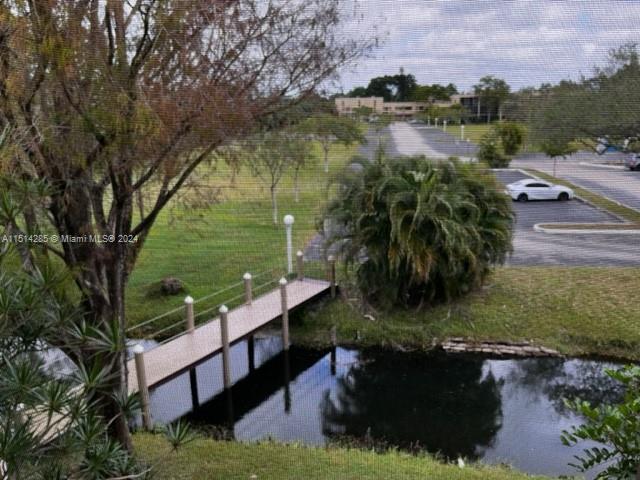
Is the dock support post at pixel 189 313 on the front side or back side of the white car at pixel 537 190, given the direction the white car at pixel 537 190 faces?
on the back side

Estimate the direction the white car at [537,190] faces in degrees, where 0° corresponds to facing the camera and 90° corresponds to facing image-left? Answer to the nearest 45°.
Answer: approximately 270°

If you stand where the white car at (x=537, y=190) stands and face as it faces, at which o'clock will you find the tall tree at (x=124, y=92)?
The tall tree is roughly at 5 o'clock from the white car.

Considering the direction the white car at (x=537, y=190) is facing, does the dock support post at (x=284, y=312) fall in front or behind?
behind
